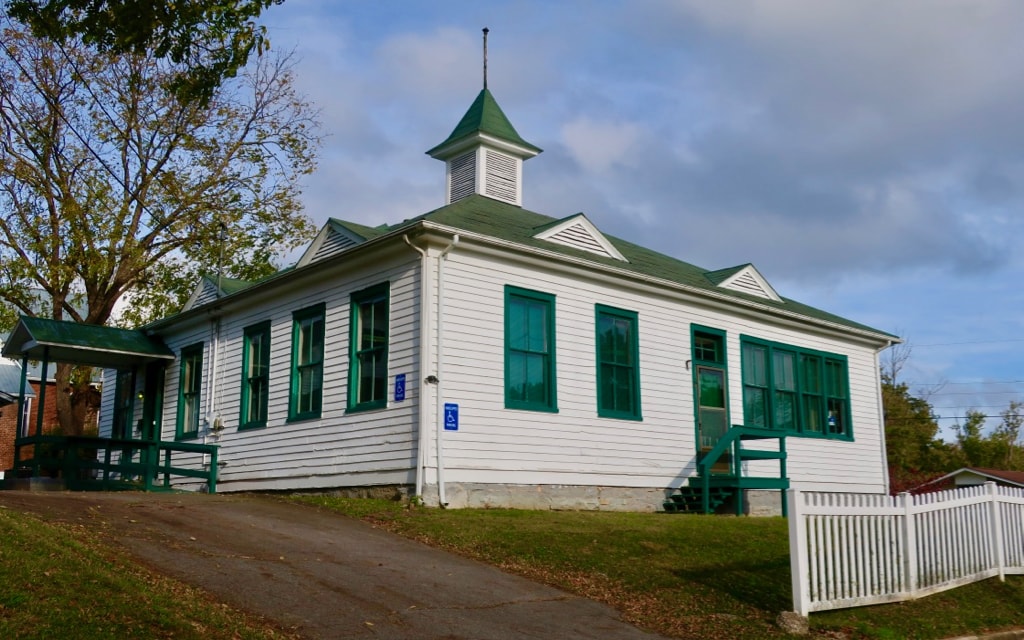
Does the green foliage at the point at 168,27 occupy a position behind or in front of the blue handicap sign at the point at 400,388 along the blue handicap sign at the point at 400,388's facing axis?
in front

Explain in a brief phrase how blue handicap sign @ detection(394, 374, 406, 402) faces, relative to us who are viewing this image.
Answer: facing the viewer and to the left of the viewer

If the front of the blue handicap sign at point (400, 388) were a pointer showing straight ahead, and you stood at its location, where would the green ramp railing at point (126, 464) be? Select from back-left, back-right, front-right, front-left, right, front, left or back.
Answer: right

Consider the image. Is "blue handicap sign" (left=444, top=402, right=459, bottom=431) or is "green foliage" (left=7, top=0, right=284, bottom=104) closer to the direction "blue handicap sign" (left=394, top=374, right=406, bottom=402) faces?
the green foliage

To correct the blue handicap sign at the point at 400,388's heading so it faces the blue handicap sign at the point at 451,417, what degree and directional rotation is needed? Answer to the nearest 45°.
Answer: approximately 90° to its left
